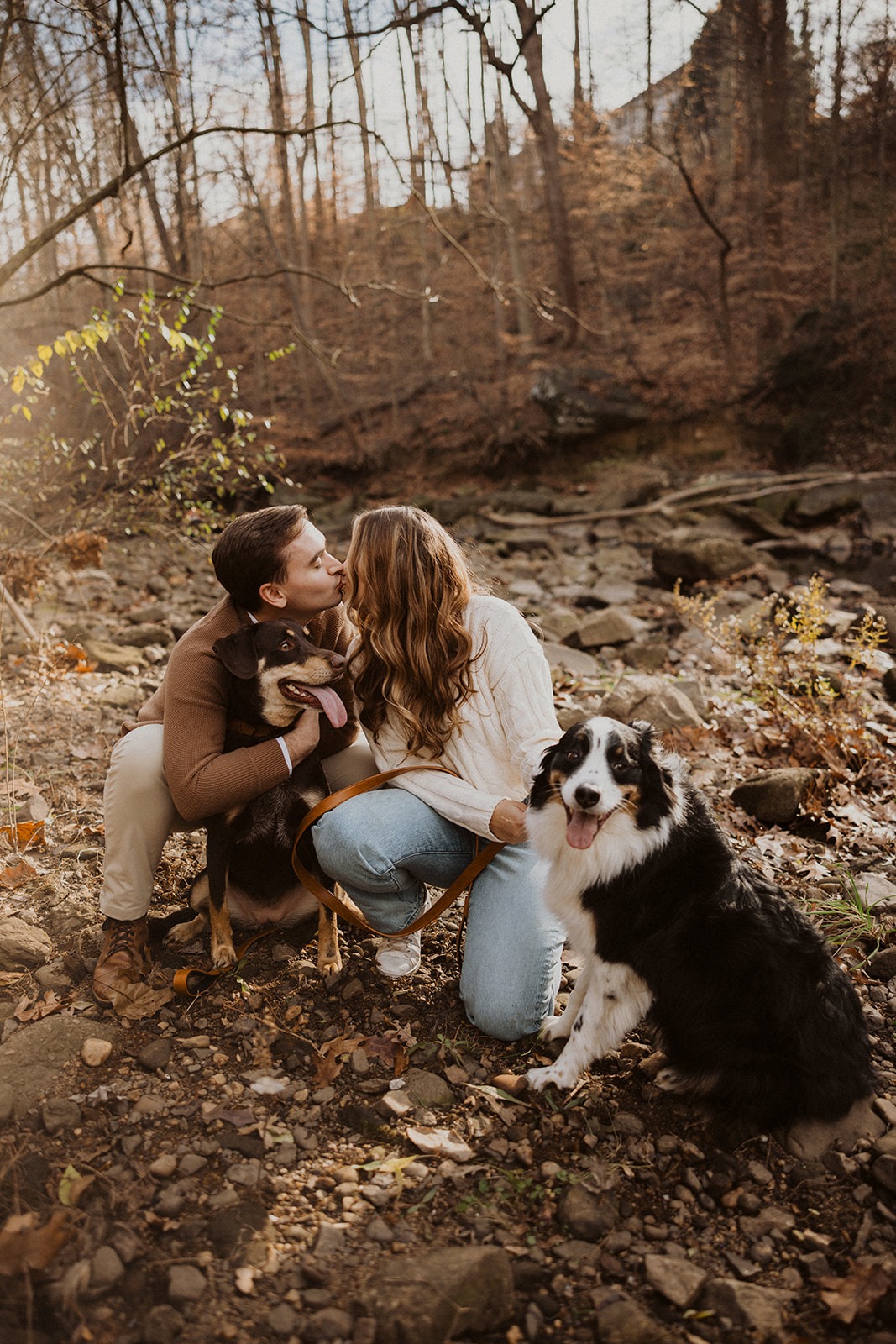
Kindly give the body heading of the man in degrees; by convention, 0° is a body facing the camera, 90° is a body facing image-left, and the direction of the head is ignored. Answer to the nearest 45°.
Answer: approximately 315°

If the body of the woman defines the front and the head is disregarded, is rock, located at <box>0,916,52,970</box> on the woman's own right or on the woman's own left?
on the woman's own right

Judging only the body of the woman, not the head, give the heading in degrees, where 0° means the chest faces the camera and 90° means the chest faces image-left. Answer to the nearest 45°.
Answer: approximately 45°

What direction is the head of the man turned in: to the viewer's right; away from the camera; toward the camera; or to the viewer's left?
to the viewer's right

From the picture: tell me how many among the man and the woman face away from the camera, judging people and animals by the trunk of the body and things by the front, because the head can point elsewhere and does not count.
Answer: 0

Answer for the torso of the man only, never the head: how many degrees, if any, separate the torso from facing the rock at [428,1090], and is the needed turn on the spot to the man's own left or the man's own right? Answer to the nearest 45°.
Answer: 0° — they already face it

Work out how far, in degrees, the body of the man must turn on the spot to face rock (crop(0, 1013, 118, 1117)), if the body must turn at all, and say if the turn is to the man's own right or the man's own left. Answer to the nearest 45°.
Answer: approximately 90° to the man's own right

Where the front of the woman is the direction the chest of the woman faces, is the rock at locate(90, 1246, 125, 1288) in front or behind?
in front

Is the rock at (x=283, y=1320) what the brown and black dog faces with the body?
yes

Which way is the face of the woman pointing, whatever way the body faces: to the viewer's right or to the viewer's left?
to the viewer's left

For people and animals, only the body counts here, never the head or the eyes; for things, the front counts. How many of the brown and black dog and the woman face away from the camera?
0

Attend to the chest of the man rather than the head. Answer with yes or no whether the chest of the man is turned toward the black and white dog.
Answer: yes
